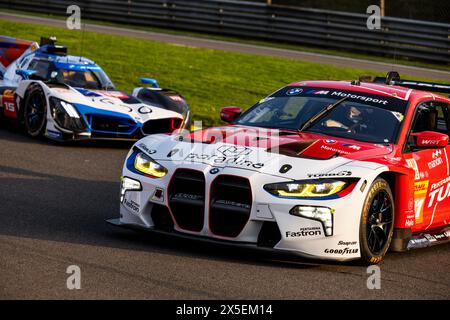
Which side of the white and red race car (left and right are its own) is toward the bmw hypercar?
right

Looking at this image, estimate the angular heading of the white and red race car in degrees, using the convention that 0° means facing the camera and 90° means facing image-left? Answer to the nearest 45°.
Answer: approximately 45°
